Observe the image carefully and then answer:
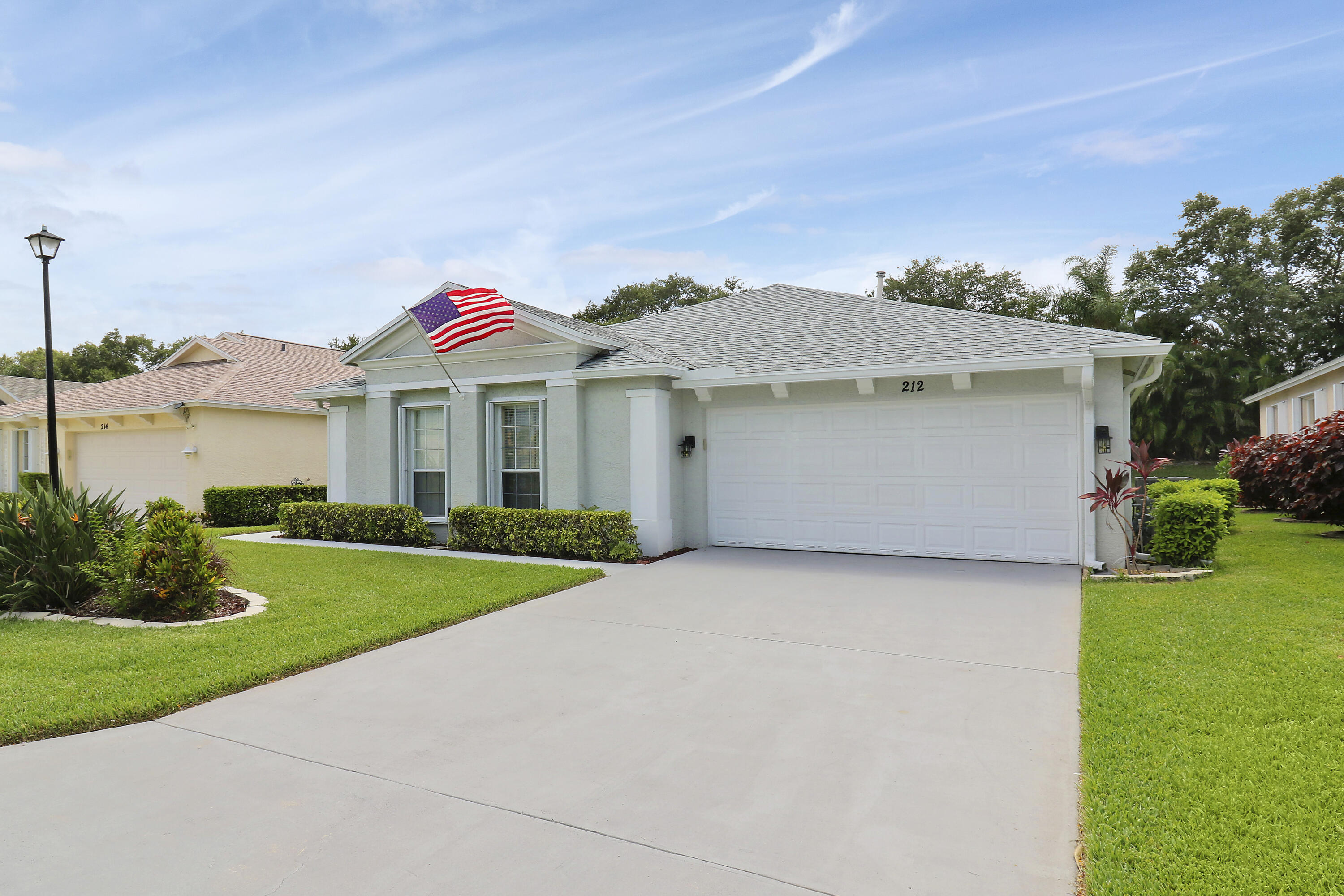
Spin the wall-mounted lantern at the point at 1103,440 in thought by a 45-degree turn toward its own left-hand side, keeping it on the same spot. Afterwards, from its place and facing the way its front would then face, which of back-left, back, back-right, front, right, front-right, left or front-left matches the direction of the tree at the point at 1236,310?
back-left

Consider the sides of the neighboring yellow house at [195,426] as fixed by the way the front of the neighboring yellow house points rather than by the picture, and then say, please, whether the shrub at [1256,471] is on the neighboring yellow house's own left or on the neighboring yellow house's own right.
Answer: on the neighboring yellow house's own left

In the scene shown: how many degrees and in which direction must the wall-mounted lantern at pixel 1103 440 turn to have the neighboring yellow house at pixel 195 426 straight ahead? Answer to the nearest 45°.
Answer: approximately 90° to its right

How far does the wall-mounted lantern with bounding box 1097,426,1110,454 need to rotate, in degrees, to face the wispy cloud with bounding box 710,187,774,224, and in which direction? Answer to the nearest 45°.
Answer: approximately 135° to its right

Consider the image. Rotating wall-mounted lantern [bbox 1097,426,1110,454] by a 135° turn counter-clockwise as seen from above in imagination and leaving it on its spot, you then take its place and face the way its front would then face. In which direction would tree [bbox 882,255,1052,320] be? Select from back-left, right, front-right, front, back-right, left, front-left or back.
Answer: front-left

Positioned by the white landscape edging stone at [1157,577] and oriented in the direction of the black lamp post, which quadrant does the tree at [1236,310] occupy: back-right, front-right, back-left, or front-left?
back-right

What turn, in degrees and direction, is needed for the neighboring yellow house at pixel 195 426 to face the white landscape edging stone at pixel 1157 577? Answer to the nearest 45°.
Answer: approximately 90° to its left

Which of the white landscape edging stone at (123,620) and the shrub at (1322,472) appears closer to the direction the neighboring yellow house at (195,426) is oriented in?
the white landscape edging stone

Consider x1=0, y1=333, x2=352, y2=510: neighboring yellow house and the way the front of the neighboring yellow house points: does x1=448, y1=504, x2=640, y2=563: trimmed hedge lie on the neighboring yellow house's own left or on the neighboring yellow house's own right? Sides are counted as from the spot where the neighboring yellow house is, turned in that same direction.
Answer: on the neighboring yellow house's own left

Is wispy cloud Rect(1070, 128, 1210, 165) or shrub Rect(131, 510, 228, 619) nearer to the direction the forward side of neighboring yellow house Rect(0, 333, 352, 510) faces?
the shrub

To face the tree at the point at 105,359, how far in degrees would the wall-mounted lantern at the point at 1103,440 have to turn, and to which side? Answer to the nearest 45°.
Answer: approximately 90° to its right

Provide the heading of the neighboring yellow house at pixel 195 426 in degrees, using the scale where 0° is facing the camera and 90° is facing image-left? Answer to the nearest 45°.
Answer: approximately 45°
